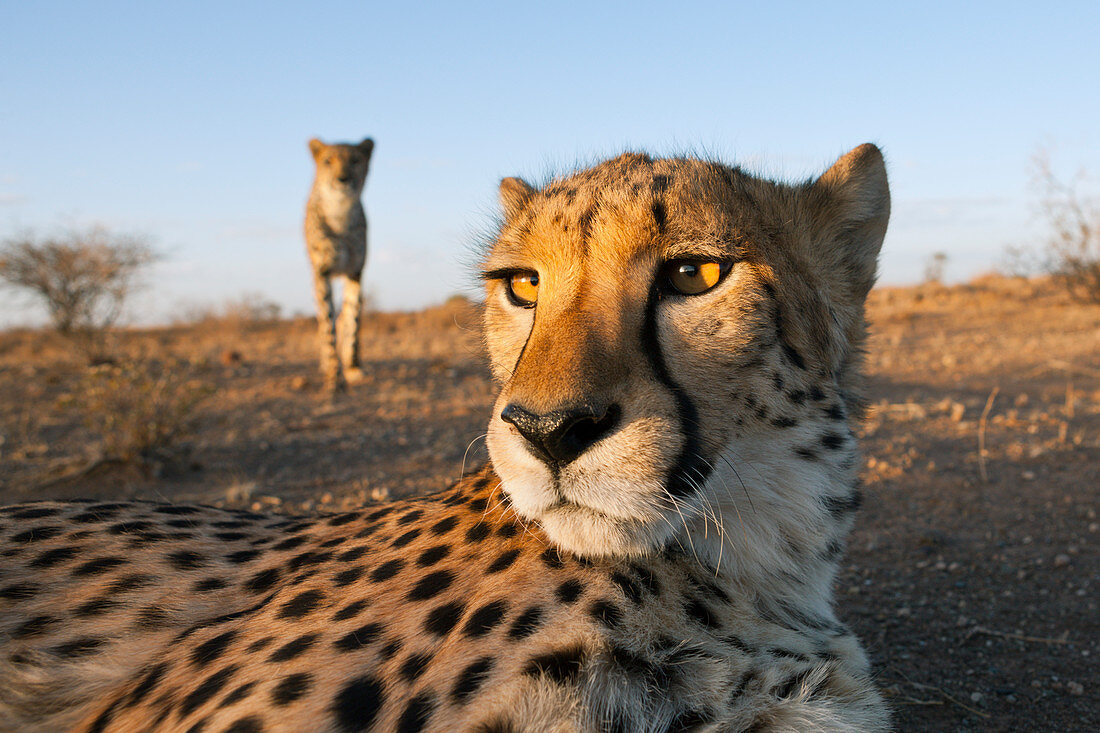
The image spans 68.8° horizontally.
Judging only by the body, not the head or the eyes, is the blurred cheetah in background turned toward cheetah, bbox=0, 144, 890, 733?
yes

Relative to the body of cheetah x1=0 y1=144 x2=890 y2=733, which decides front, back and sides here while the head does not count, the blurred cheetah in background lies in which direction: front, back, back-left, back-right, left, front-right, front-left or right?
back-left

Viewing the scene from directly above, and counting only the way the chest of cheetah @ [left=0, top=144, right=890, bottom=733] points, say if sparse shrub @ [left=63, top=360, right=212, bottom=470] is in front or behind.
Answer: behind

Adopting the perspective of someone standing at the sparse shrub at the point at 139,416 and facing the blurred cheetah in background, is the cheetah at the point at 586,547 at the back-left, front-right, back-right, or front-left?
back-right
